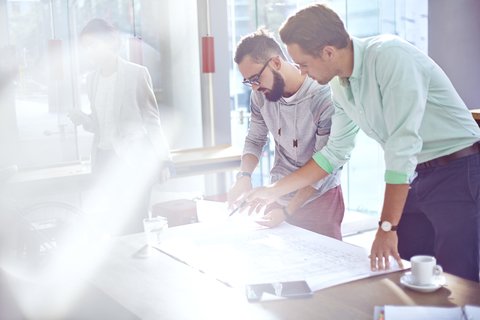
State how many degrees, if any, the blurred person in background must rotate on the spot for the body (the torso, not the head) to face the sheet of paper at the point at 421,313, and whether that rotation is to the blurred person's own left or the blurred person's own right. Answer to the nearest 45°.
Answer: approximately 45° to the blurred person's own left

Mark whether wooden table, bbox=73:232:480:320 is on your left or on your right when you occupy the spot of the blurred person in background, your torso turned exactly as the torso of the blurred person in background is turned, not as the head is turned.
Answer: on your left

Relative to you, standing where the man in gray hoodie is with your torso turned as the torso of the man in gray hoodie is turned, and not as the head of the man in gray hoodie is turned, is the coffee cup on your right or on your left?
on your left

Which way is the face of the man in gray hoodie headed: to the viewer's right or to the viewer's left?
to the viewer's left

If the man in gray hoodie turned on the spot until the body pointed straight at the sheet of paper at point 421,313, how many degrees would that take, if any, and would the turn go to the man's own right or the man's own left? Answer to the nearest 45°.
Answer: approximately 45° to the man's own left

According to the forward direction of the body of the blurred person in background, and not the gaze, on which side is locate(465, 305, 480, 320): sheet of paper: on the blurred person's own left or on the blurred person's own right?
on the blurred person's own left

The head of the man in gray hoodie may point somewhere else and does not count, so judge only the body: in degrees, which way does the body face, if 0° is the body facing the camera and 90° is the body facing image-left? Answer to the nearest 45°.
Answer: approximately 45°

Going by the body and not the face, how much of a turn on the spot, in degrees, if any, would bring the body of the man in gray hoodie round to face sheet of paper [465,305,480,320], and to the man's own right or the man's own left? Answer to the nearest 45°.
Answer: approximately 45° to the man's own left

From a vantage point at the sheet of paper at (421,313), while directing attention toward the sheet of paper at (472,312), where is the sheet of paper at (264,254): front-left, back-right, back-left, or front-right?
back-left
